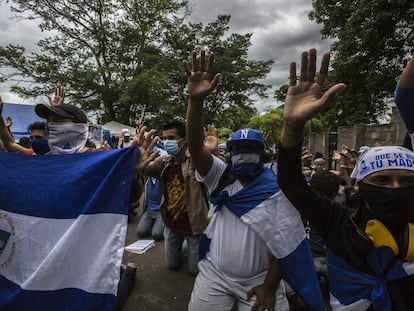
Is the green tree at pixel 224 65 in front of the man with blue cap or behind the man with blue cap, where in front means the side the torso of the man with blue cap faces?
behind

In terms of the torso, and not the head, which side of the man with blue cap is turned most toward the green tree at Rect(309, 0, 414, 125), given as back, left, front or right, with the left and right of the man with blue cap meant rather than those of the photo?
back

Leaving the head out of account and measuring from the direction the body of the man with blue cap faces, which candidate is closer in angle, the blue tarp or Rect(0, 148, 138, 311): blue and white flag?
the blue and white flag

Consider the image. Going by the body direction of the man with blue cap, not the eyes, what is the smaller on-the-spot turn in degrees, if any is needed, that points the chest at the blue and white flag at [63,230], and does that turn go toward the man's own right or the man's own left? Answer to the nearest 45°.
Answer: approximately 90° to the man's own right

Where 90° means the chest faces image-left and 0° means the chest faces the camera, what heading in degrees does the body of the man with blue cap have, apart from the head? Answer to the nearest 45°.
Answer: approximately 0°

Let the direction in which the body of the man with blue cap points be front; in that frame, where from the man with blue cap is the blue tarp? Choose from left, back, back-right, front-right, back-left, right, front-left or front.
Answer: back-right
